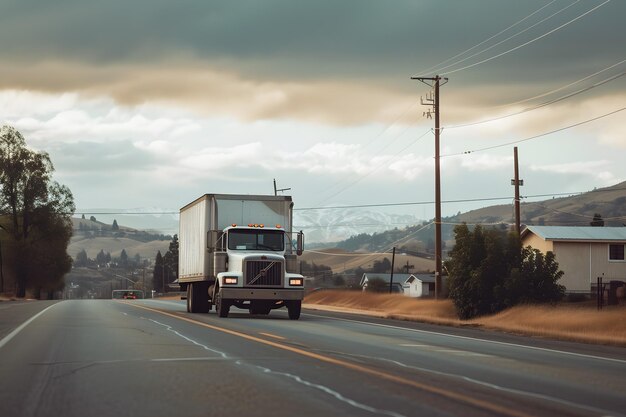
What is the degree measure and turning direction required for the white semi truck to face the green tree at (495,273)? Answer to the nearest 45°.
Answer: approximately 90° to its left

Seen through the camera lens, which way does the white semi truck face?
facing the viewer
